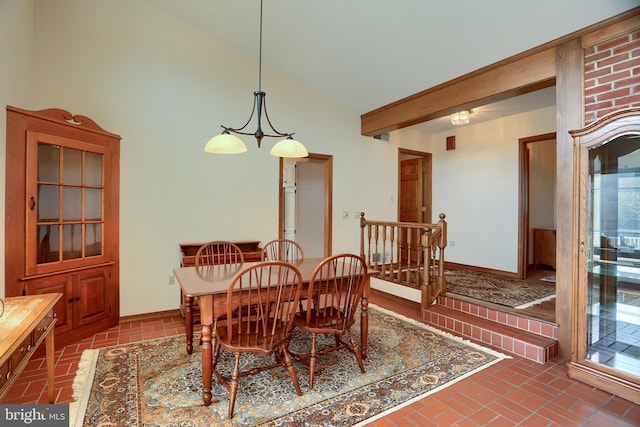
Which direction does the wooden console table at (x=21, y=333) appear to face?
to the viewer's right

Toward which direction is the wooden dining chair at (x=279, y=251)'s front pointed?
toward the camera

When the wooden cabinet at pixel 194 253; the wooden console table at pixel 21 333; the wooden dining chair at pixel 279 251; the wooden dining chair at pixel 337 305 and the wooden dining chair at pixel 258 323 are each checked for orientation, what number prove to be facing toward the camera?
2

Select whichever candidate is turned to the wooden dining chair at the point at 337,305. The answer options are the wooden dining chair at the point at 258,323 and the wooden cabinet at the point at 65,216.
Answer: the wooden cabinet

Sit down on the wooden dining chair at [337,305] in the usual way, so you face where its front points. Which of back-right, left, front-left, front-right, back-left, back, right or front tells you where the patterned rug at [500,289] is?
right

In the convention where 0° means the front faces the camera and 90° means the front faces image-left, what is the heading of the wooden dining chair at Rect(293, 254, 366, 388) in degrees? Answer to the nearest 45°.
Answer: approximately 135°

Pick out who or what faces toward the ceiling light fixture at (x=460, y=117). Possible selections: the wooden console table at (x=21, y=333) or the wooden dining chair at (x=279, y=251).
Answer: the wooden console table

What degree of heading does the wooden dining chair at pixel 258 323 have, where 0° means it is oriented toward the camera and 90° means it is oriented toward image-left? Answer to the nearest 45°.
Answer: approximately 135°

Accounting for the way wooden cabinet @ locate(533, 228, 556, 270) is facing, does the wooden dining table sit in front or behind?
in front

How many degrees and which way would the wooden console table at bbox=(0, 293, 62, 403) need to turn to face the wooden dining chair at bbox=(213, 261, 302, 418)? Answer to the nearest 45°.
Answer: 0° — it already faces it

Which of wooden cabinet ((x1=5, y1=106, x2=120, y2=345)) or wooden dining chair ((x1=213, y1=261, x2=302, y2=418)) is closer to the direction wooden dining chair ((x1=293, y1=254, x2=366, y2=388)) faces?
the wooden cabinet

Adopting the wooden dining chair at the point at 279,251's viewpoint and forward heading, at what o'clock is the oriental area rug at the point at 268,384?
The oriental area rug is roughly at 12 o'clock from the wooden dining chair.

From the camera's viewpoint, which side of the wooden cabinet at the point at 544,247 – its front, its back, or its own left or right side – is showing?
front

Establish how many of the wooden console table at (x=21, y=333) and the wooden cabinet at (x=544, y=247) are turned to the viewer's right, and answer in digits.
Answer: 1
